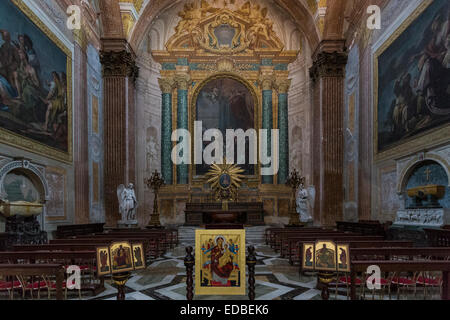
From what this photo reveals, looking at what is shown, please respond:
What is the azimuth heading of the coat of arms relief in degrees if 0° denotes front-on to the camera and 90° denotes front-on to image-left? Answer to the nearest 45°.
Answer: approximately 0°

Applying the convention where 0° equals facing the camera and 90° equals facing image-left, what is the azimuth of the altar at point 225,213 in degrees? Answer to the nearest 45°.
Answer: approximately 0°

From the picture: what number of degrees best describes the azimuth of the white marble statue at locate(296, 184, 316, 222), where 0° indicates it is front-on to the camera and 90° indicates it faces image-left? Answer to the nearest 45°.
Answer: approximately 45°

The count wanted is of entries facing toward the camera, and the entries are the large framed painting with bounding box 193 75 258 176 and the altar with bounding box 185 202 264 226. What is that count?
2

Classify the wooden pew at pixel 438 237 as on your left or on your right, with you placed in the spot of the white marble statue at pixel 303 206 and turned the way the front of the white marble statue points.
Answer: on your left

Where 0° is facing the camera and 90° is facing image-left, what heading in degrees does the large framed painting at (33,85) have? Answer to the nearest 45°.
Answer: approximately 315°

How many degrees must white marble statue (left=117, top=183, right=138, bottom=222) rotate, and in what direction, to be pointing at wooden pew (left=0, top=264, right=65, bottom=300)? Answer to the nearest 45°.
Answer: approximately 45° to its right
